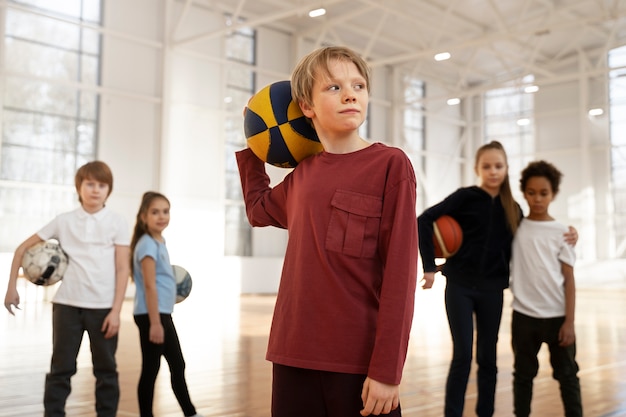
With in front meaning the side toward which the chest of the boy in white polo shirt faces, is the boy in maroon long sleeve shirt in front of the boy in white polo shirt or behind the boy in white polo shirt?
in front

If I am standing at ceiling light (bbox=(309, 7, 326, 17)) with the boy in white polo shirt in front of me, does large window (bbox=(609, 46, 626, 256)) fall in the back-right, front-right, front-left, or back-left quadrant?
back-left

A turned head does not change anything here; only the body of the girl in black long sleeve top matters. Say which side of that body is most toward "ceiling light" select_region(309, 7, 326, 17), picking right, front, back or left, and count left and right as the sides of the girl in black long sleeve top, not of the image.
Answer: back

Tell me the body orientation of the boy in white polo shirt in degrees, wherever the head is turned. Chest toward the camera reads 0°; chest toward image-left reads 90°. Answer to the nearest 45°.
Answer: approximately 0°

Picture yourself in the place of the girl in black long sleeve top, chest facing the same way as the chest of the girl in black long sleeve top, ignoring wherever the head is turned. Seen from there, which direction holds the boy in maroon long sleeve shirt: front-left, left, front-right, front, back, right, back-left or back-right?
front

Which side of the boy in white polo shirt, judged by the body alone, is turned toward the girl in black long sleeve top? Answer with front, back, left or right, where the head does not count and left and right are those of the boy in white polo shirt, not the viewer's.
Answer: left

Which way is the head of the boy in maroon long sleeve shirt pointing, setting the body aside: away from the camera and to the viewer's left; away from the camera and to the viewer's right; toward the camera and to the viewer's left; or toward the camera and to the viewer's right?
toward the camera and to the viewer's right

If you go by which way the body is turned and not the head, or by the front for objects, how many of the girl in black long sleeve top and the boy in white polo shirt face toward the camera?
2

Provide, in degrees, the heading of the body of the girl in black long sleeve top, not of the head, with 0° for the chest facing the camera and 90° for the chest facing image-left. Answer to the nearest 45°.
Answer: approximately 0°
